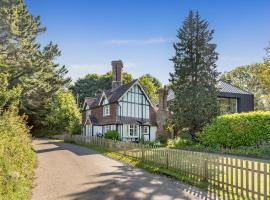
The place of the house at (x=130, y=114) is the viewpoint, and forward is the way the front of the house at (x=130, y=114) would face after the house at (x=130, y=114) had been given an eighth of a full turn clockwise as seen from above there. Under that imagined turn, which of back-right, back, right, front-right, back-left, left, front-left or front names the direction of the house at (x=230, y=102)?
back

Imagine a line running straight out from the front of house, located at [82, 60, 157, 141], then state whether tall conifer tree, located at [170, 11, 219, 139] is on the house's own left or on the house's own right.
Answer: on the house's own left

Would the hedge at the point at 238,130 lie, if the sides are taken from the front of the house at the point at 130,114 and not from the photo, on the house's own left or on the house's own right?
on the house's own left

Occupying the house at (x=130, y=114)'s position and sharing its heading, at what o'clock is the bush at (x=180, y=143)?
The bush is roughly at 10 o'clock from the house.

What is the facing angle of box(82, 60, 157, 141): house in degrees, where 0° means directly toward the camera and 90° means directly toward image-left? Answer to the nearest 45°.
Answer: approximately 45°
